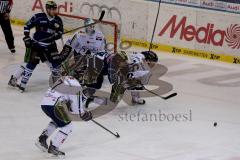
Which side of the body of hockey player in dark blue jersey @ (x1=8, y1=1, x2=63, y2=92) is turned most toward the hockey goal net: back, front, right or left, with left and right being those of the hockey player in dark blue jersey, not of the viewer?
left

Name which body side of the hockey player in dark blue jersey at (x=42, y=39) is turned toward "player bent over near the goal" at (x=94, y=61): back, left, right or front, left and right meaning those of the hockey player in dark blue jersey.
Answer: front

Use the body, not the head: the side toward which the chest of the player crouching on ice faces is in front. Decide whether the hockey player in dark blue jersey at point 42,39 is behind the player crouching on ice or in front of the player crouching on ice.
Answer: behind

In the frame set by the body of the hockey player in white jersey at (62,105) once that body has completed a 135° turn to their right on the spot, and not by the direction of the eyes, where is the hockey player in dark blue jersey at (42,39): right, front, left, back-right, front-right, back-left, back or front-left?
back-right

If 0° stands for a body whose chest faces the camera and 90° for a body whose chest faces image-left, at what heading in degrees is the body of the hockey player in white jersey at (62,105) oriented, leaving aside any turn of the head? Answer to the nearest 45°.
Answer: approximately 270°
